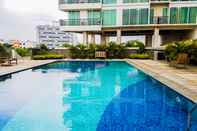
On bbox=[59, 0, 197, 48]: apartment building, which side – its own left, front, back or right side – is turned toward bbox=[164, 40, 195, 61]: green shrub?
front

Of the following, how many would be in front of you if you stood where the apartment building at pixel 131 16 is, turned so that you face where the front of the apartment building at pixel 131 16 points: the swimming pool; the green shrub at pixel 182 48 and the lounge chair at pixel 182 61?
3

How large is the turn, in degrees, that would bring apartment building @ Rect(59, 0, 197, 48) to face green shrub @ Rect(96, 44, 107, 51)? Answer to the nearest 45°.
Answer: approximately 45° to its right

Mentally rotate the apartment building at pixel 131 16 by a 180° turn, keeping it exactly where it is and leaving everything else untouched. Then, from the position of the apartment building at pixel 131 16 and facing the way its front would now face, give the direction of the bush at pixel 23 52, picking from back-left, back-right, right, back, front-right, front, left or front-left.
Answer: left

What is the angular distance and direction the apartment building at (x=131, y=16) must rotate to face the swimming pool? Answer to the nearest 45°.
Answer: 0° — it already faces it

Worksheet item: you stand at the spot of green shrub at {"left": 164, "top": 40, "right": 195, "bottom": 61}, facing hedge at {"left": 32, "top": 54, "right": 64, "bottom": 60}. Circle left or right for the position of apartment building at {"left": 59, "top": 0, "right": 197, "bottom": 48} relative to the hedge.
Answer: right

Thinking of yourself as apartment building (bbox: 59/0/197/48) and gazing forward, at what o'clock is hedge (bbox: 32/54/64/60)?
The hedge is roughly at 2 o'clock from the apartment building.

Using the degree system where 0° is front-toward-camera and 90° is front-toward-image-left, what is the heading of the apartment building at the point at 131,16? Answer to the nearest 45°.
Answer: approximately 0°

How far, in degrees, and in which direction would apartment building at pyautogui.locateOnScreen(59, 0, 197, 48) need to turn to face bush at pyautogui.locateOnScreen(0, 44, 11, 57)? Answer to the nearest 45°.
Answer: approximately 45° to its right
